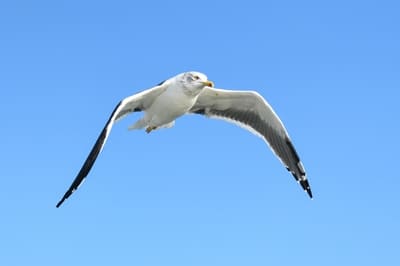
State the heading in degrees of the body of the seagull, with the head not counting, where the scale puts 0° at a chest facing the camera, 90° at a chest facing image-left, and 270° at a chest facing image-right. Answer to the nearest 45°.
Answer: approximately 315°
